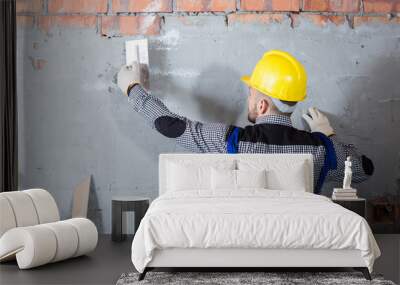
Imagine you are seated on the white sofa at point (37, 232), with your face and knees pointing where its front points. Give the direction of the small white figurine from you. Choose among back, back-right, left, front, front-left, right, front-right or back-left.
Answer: front-left

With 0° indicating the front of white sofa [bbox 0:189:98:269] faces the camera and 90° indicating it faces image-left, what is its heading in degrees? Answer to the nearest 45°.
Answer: approximately 315°

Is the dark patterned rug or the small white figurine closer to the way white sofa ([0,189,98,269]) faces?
the dark patterned rug

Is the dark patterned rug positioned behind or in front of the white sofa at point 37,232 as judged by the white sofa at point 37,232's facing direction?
in front
